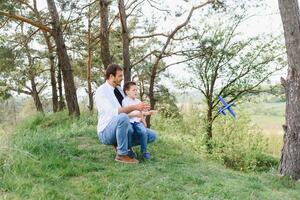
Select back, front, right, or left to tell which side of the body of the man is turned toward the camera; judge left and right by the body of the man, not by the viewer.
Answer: right

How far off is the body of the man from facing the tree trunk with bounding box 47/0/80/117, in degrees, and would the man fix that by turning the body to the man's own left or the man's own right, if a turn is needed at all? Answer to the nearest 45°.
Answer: approximately 90° to the man's own left

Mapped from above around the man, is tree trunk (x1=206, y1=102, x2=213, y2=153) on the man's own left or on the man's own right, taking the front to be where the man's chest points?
on the man's own left

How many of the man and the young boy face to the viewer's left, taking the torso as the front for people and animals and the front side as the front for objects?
0

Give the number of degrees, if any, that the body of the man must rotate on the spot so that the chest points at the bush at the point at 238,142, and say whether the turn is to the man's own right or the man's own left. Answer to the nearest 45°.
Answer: approximately 45° to the man's own left

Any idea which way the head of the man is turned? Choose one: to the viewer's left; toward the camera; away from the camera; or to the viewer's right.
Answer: to the viewer's right
